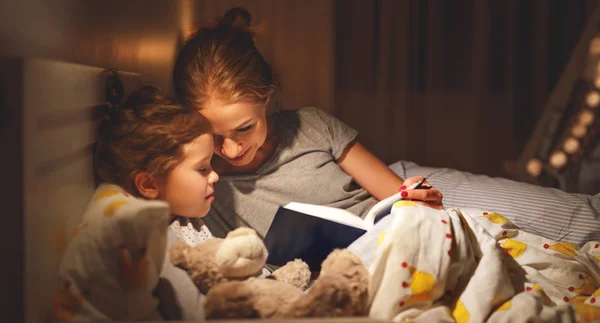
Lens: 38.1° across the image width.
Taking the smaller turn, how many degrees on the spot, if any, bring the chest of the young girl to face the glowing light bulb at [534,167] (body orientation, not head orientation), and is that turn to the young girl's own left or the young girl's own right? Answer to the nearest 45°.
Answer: approximately 45° to the young girl's own left

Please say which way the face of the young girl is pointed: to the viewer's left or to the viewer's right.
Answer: to the viewer's right

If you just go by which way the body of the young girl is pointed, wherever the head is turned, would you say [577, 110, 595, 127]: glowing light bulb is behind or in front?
in front

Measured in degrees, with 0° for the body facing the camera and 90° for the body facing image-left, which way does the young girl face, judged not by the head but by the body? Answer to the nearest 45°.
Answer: approximately 270°

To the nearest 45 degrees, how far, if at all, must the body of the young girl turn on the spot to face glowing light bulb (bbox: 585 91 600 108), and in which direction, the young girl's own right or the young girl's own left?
approximately 45° to the young girl's own left

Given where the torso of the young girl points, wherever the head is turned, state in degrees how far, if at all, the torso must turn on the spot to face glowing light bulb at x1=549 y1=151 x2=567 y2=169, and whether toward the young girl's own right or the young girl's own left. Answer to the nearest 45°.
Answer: approximately 45° to the young girl's own left
